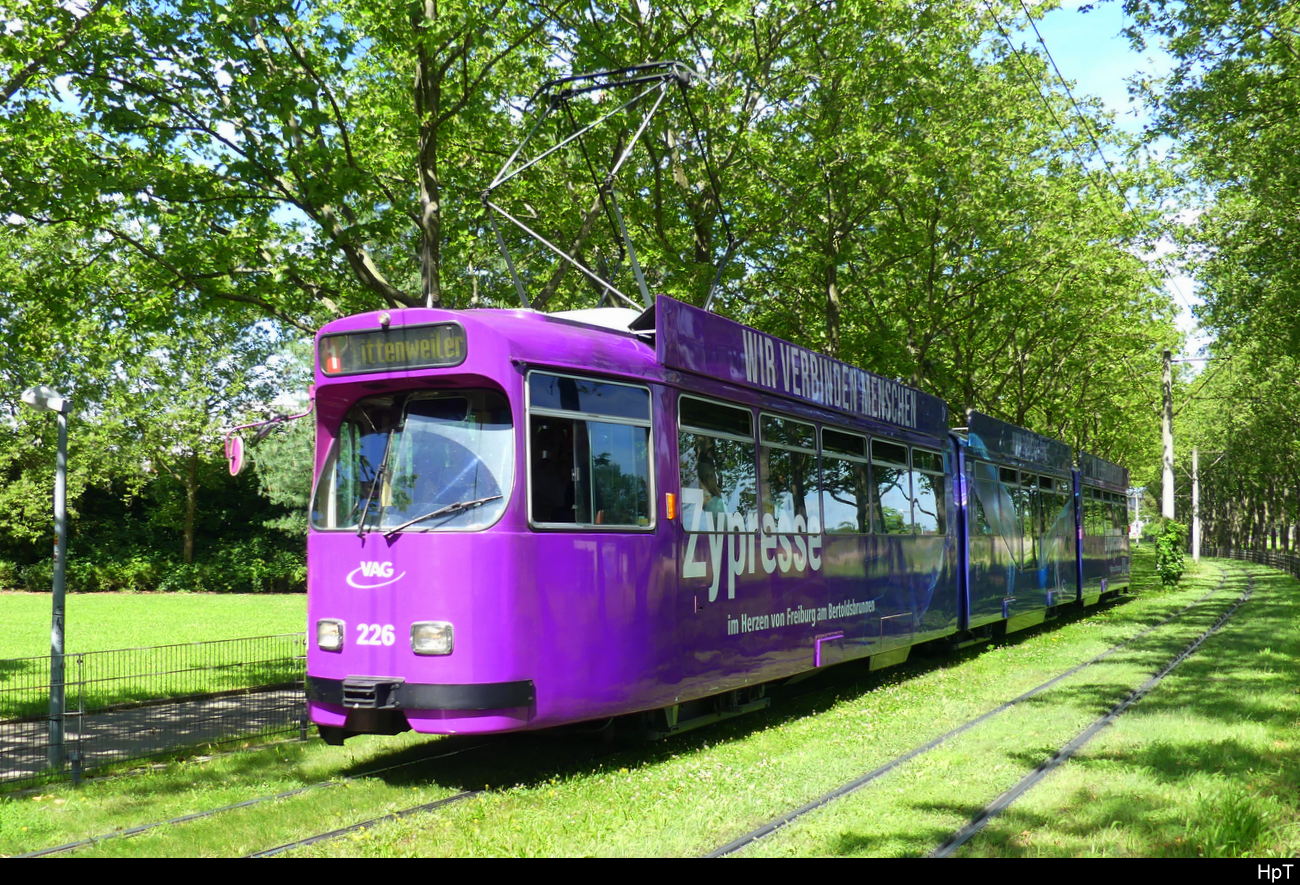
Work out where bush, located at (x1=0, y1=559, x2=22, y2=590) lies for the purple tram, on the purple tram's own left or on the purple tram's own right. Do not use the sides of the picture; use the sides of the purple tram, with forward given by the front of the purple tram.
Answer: on the purple tram's own right

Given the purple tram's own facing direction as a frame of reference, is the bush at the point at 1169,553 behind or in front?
behind

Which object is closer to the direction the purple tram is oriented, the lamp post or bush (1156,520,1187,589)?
the lamp post

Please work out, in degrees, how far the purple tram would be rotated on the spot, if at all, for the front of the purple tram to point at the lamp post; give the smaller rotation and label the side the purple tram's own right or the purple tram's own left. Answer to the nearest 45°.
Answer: approximately 45° to the purple tram's own right

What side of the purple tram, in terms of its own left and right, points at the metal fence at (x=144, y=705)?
front

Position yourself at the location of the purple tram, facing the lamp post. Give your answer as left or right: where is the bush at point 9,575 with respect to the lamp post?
right

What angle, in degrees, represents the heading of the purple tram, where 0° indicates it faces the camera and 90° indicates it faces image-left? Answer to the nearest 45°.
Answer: approximately 45°
